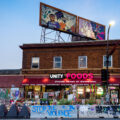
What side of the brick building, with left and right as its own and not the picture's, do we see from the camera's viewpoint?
front

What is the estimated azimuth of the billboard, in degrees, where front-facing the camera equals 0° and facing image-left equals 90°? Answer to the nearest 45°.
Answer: approximately 315°

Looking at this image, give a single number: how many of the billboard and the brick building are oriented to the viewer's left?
0
